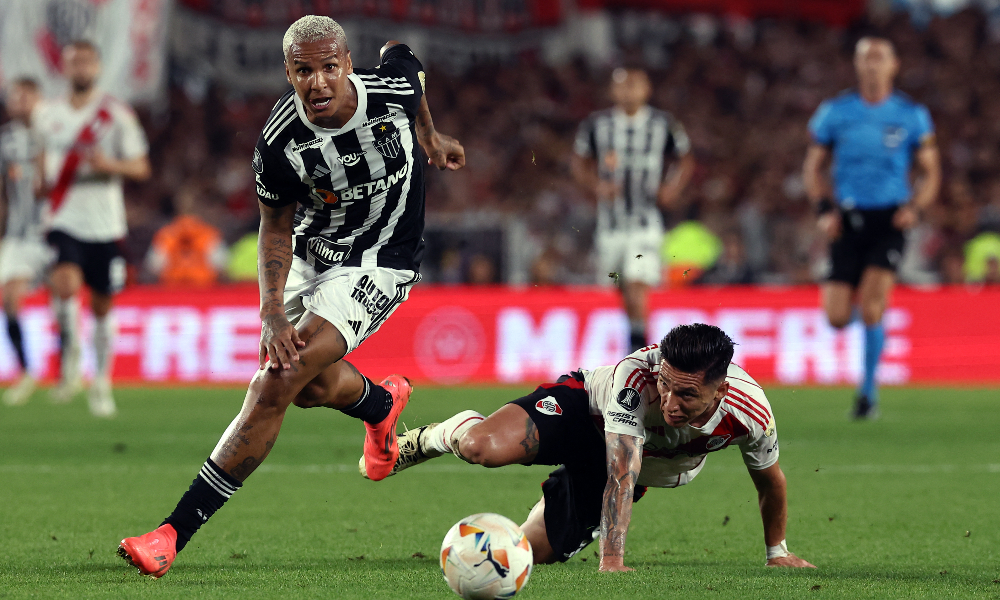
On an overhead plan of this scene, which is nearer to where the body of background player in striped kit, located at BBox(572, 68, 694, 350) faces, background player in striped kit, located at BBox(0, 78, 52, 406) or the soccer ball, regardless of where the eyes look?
the soccer ball

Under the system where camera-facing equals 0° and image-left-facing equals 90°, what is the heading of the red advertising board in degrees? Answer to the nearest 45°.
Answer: approximately 0°

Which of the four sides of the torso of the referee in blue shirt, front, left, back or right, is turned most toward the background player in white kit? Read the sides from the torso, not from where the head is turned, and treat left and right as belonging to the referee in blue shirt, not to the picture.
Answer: right

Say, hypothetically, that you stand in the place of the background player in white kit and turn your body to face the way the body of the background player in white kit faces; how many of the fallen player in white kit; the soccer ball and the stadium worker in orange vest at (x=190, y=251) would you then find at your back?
1
